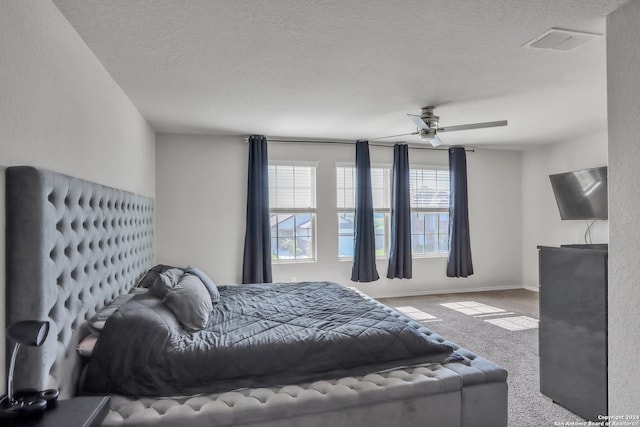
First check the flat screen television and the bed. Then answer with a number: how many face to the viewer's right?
1

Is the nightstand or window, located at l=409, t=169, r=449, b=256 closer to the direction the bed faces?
the window

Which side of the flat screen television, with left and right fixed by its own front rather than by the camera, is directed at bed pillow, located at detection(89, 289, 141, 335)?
front

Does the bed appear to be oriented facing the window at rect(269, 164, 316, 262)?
no

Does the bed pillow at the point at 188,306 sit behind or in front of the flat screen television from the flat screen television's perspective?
in front

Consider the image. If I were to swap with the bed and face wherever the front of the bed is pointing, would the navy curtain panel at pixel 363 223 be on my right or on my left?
on my left

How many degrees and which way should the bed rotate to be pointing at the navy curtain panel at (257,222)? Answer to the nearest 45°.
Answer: approximately 90° to its left

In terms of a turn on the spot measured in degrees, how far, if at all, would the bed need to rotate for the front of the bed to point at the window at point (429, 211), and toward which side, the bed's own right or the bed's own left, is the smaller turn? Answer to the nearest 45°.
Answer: approximately 45° to the bed's own left

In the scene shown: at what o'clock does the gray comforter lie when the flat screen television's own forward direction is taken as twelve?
The gray comforter is roughly at 11 o'clock from the flat screen television.

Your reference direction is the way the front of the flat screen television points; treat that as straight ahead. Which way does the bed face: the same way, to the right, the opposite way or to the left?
the opposite way

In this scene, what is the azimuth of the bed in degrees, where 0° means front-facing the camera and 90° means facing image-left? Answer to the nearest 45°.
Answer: approximately 270°

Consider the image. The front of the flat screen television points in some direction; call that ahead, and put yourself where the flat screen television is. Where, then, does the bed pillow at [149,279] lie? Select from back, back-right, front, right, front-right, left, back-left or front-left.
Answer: front

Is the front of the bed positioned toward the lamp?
no

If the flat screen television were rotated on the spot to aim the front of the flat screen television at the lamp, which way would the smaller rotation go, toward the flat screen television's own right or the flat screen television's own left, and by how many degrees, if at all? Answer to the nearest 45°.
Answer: approximately 45° to the flat screen television's own left

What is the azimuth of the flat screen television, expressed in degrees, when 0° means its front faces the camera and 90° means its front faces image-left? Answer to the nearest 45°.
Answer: approximately 45°

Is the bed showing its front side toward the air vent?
yes
